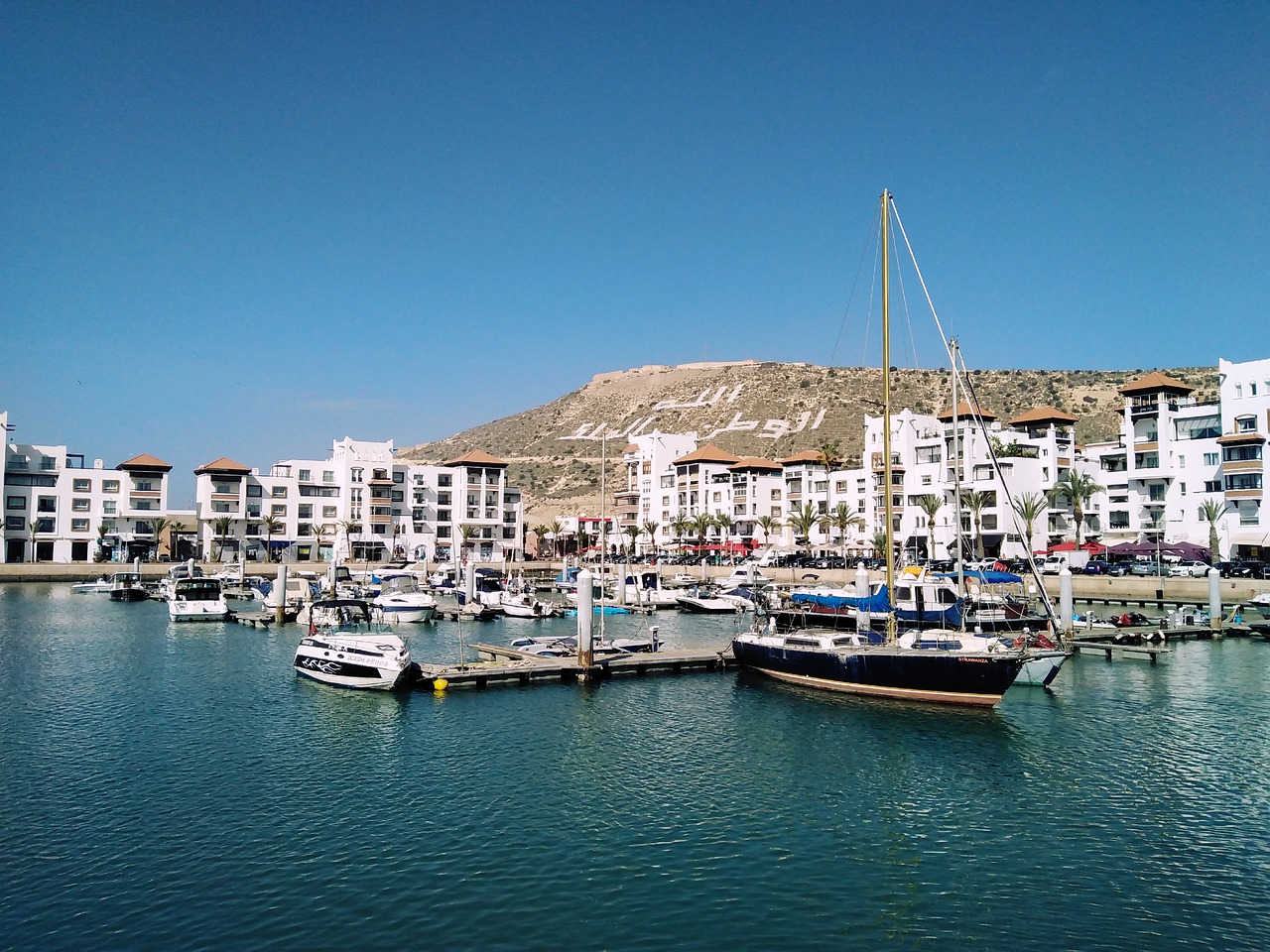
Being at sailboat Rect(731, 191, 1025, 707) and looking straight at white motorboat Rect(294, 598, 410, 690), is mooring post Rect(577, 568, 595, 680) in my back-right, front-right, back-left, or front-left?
front-right

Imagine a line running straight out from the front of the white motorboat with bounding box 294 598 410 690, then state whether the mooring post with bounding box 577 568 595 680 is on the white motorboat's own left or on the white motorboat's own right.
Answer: on the white motorboat's own left
